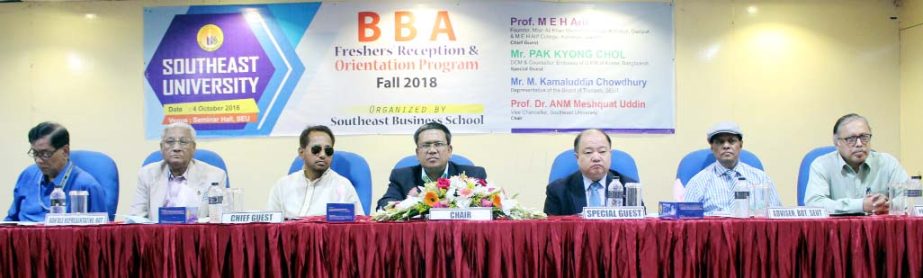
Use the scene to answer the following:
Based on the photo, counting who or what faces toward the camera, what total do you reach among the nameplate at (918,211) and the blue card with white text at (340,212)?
2

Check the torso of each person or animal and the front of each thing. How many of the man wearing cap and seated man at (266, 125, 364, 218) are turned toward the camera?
2

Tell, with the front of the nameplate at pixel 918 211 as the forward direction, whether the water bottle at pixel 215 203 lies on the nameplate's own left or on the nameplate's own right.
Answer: on the nameplate's own right
